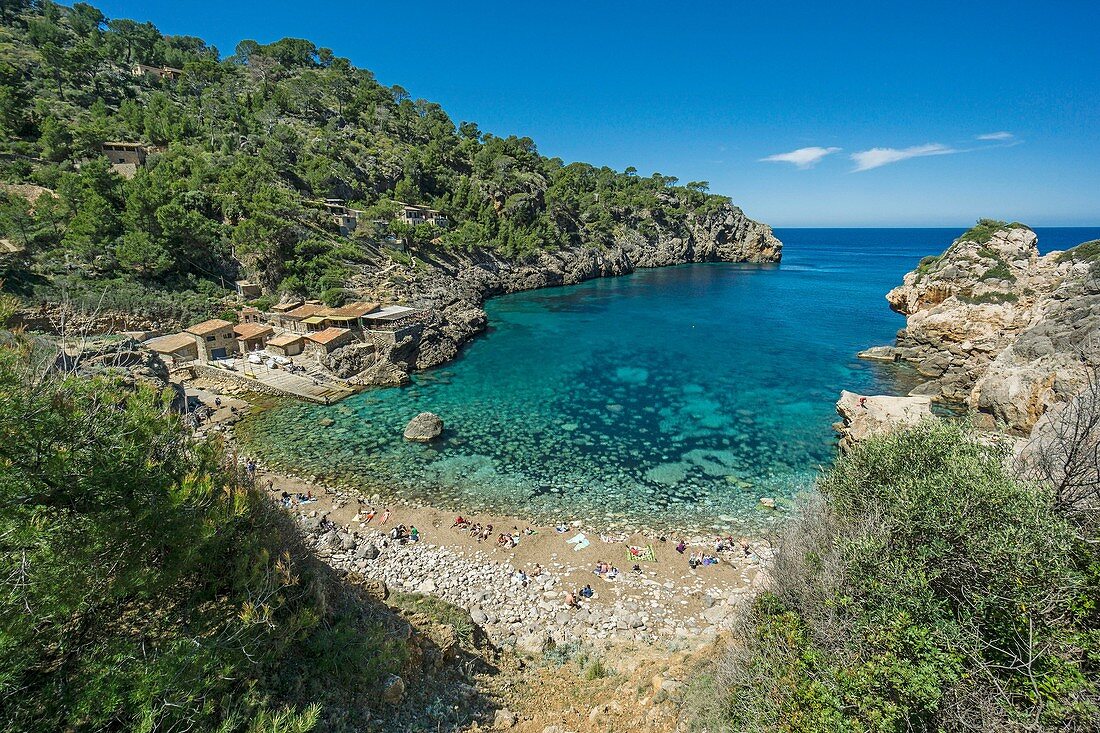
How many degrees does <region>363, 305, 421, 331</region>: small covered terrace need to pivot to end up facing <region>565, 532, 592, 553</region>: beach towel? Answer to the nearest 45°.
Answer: approximately 45° to its right

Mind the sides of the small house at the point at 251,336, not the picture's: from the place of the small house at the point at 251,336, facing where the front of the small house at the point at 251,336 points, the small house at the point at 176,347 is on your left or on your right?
on your right

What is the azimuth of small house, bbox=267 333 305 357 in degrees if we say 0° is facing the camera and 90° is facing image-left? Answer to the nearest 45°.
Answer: approximately 315°

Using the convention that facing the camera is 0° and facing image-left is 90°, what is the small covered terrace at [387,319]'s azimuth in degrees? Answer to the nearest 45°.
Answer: approximately 315°

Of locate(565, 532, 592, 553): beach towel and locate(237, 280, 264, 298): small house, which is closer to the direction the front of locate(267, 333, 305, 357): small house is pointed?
the beach towel

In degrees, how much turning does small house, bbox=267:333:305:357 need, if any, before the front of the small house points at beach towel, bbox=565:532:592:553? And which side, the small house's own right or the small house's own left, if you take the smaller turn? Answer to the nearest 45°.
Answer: approximately 45° to the small house's own right

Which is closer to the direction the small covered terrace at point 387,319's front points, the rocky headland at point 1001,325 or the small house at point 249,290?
the rocky headland

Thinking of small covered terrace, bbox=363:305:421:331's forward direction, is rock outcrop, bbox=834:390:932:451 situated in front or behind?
in front

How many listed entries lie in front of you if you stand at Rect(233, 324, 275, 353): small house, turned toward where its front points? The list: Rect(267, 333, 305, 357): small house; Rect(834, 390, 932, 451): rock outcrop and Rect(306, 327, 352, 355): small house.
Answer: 3

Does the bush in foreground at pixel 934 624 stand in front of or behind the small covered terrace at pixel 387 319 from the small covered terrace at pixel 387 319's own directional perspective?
in front

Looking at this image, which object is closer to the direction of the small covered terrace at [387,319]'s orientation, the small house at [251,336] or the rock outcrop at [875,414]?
the rock outcrop

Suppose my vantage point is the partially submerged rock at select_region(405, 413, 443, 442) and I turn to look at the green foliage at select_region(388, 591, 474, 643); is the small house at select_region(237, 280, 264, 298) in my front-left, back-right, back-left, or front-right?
back-right
